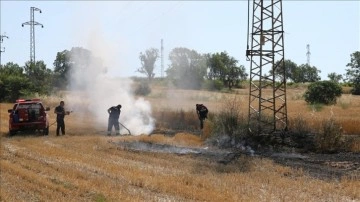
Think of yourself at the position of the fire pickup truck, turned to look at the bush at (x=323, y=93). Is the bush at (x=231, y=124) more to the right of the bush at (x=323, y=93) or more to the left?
right
